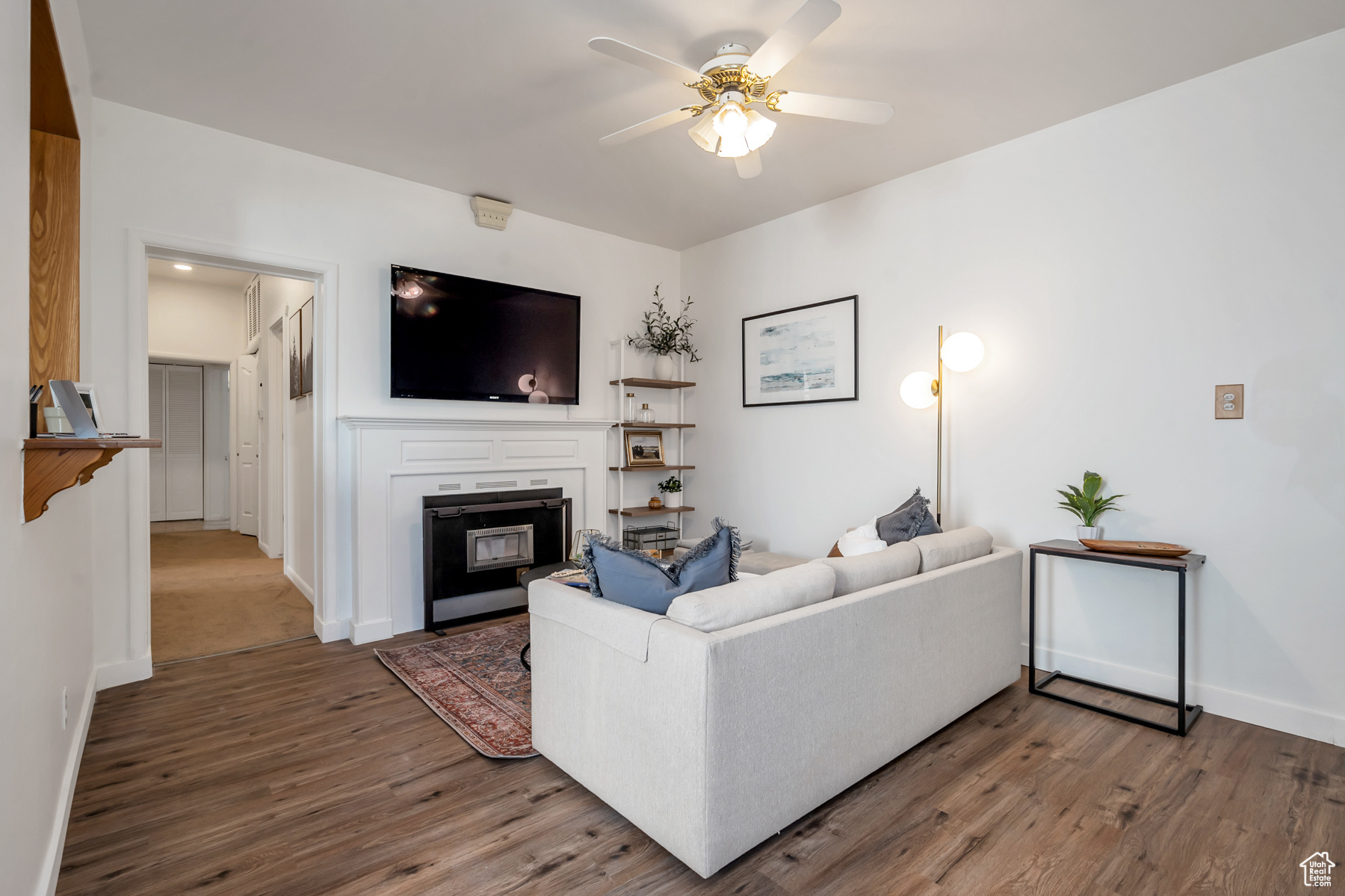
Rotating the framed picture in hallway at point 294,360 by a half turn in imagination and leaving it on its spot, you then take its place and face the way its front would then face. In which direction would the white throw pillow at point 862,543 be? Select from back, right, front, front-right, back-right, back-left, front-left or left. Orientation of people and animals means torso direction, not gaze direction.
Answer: front-right

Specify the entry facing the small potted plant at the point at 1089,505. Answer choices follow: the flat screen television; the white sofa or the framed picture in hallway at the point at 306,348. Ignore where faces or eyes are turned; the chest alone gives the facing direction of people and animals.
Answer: the flat screen television

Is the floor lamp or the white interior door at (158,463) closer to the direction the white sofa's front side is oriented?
the white interior door

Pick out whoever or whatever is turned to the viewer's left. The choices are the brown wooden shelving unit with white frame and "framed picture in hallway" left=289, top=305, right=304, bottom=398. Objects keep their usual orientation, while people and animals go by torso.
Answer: the framed picture in hallway

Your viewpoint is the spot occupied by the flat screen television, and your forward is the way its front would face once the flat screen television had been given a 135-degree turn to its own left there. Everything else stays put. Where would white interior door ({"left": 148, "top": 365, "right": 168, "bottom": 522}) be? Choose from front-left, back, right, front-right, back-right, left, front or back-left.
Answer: front-left

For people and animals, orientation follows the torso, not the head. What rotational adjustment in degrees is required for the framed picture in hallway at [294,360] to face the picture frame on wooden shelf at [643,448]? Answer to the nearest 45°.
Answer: approximately 135° to its left

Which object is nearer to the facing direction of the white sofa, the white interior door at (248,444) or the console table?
the white interior door

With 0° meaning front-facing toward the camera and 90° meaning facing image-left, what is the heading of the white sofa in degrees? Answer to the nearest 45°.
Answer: approximately 135°

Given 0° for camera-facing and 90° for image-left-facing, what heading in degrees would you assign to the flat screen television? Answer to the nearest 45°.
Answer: approximately 315°

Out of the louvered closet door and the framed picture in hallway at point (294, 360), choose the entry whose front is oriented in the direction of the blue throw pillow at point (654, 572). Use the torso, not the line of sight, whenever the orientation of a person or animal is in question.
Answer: the louvered closet door

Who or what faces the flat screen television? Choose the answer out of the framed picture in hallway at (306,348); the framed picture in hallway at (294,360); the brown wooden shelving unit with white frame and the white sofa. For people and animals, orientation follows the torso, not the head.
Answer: the white sofa

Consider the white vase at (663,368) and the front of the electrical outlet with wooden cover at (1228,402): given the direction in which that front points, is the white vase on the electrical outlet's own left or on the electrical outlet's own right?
on the electrical outlet's own right

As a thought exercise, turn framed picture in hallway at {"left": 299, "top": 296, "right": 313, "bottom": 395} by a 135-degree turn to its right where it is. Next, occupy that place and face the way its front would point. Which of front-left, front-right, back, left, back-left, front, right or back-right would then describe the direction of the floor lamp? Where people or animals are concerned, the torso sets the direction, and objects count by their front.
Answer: right

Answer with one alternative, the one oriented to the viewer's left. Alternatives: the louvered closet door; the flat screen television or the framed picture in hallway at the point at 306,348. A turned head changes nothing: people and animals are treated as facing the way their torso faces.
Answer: the framed picture in hallway
